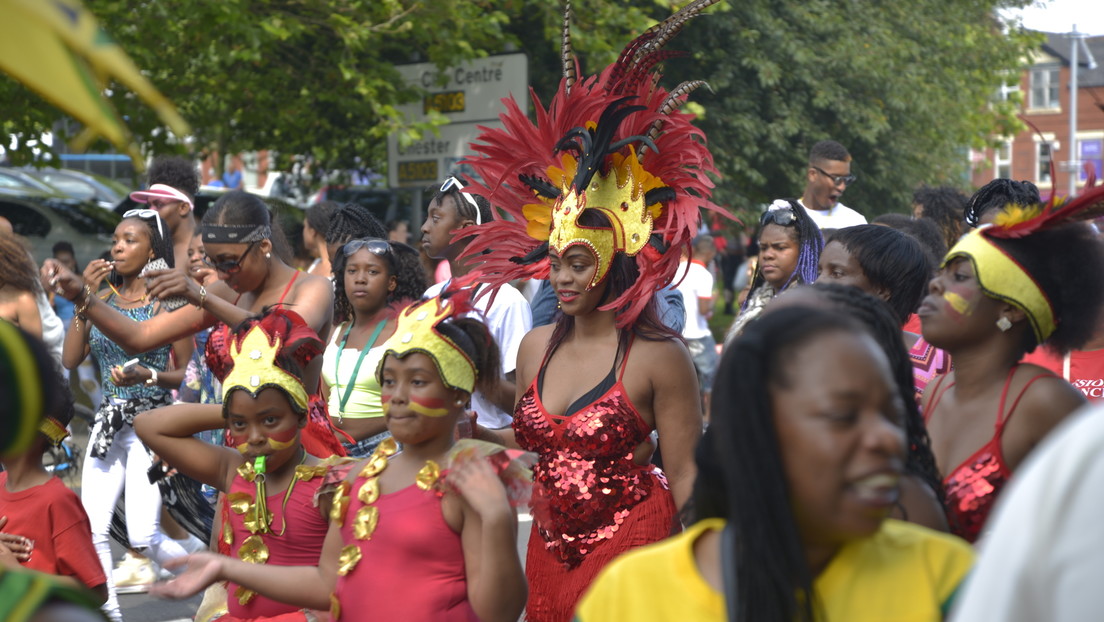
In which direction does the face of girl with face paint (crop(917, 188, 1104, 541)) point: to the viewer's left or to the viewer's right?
to the viewer's left

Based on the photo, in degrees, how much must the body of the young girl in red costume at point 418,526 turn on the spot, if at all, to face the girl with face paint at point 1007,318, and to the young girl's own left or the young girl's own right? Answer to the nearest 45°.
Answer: approximately 135° to the young girl's own left

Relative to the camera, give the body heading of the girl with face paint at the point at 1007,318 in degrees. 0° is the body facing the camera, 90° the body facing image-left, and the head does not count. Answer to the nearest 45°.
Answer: approximately 45°

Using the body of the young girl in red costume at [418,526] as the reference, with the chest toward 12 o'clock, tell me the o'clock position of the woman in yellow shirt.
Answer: The woman in yellow shirt is roughly at 10 o'clock from the young girl in red costume.

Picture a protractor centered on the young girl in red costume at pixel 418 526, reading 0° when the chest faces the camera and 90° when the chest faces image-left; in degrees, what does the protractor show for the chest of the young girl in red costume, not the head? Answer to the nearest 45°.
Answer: approximately 45°

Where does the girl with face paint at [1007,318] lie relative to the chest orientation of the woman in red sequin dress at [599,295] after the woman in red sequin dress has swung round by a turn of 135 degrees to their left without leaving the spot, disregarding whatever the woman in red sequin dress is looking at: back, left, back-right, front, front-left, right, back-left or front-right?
front-right

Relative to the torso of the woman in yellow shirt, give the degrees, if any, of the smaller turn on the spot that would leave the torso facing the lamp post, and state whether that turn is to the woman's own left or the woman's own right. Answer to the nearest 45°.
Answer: approximately 135° to the woman's own left

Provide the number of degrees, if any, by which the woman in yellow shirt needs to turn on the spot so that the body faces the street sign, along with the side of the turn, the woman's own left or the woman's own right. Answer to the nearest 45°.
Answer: approximately 135° to the woman's own left

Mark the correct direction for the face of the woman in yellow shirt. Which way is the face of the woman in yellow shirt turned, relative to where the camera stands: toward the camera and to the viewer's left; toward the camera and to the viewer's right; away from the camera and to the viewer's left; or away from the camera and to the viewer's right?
toward the camera and to the viewer's right

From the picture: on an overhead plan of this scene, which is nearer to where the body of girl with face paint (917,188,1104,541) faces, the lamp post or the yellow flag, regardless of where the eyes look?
the yellow flag
